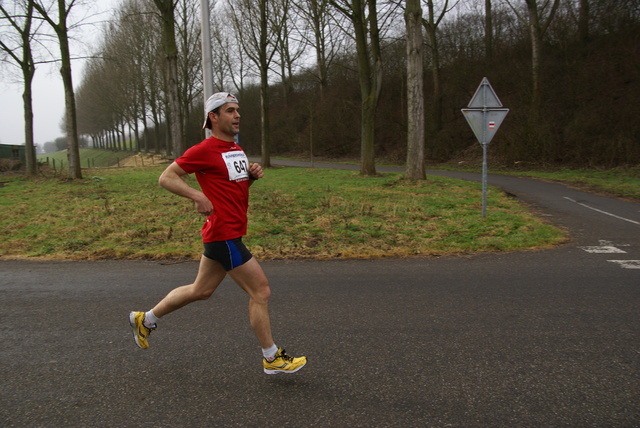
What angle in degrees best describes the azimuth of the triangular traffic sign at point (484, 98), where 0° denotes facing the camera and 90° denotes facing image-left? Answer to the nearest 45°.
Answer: approximately 180°

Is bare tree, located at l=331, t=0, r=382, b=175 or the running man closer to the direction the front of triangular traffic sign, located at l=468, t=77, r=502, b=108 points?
the bare tree

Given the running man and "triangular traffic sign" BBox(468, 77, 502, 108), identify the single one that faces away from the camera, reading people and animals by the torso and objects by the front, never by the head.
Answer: the triangular traffic sign

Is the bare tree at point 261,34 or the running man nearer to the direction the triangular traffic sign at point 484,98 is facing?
the bare tree

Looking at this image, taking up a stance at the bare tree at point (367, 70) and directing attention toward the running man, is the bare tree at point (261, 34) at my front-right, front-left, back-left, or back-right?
back-right

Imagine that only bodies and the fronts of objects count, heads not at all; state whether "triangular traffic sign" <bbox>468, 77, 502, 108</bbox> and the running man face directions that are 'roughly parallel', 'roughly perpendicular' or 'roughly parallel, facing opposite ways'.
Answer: roughly perpendicular

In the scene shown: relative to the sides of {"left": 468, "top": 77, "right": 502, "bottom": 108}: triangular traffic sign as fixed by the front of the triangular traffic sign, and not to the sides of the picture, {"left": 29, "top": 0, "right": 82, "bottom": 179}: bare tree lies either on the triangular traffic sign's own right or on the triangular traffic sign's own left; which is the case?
on the triangular traffic sign's own left

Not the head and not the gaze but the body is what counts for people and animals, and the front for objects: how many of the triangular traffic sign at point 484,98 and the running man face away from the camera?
1
